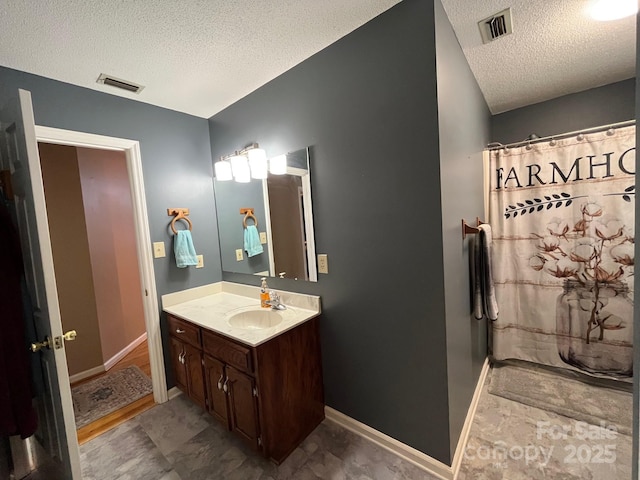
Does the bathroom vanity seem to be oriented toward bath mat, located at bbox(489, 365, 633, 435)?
no

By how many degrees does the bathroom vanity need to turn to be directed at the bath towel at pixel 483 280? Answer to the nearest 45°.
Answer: approximately 135° to its left

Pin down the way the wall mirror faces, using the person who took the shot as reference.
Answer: facing the viewer and to the left of the viewer

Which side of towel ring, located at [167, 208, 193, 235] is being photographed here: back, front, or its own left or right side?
front

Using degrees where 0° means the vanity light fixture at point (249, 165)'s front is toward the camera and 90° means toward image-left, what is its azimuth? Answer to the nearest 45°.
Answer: approximately 45°

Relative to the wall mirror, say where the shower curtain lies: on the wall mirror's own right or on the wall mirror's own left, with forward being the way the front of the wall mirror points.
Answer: on the wall mirror's own left

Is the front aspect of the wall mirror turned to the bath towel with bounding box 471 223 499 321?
no

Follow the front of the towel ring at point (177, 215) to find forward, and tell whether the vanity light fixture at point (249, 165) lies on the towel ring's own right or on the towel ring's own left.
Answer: on the towel ring's own left

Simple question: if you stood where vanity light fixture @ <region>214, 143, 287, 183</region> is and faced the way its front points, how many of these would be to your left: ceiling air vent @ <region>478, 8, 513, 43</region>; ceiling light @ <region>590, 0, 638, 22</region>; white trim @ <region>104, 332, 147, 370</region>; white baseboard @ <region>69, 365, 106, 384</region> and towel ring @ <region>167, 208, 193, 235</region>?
2

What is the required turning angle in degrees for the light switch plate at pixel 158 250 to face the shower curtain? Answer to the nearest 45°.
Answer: approximately 45° to its left

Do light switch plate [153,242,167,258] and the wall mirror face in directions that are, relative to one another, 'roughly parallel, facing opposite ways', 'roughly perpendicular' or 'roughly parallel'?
roughly perpendicular

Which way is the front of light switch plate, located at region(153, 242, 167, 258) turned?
toward the camera

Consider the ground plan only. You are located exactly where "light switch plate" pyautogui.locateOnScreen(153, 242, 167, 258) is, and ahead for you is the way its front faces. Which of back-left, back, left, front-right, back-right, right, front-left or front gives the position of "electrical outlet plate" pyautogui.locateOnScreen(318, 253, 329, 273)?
front-left

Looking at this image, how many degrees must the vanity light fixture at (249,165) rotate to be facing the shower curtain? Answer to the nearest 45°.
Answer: approximately 135° to its left

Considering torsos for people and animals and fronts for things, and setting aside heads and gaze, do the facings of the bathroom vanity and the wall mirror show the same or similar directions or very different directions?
same or similar directions

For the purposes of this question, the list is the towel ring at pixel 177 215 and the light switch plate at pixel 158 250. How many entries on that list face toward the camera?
2
